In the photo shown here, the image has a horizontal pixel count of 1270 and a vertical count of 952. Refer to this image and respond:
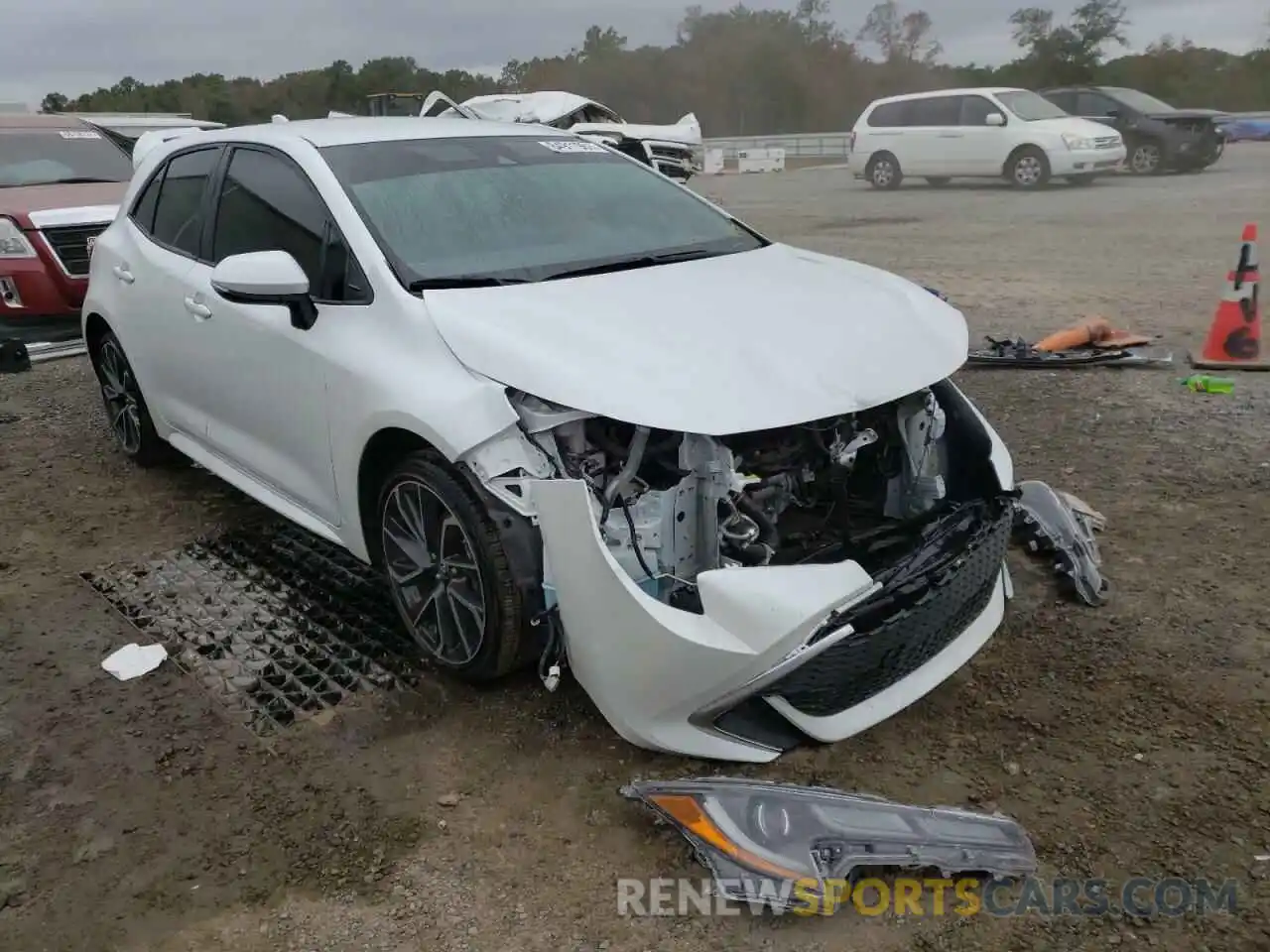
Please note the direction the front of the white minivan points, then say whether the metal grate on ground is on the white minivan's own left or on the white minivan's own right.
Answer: on the white minivan's own right

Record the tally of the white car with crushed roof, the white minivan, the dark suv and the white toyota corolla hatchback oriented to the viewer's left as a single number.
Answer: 0

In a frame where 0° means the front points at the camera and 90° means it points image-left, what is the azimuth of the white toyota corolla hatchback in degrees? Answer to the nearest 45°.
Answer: approximately 315°

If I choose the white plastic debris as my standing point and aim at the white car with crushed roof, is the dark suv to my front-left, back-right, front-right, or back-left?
front-right

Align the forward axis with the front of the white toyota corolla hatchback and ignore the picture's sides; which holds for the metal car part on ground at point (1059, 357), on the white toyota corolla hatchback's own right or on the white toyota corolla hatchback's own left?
on the white toyota corolla hatchback's own left

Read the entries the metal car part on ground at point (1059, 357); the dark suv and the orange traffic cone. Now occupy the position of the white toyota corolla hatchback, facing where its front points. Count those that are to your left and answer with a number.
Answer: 3

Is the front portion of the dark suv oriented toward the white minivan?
no

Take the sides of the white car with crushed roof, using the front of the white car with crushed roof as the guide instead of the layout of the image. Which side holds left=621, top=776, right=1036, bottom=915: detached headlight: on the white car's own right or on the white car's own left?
on the white car's own right

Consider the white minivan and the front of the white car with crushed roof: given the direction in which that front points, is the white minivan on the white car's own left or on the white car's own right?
on the white car's own left

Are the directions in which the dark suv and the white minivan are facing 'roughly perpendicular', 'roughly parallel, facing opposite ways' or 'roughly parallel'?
roughly parallel

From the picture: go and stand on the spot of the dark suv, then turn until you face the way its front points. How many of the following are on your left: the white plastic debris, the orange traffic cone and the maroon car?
0

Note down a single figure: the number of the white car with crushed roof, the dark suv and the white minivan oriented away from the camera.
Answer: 0

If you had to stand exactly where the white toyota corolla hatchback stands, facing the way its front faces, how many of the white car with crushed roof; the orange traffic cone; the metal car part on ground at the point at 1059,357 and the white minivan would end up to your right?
0

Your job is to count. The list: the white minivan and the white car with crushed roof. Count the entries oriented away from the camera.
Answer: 0

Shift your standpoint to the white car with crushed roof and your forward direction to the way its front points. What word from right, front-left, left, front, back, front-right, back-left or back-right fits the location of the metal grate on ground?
front-right

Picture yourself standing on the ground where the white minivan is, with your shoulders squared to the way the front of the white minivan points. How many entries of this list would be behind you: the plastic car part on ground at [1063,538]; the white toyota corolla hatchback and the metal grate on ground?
0

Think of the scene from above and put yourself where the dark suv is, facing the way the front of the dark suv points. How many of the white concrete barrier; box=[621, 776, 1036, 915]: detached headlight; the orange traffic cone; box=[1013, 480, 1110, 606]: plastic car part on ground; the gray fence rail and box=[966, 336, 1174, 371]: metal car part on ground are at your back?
2

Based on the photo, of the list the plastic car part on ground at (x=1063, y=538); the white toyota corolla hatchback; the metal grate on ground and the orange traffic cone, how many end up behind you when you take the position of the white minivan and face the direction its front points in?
0

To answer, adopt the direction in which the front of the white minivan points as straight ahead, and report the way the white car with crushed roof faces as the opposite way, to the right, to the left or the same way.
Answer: the same way

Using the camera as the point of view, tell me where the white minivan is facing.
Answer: facing the viewer and to the right of the viewer

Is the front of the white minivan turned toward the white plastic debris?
no
